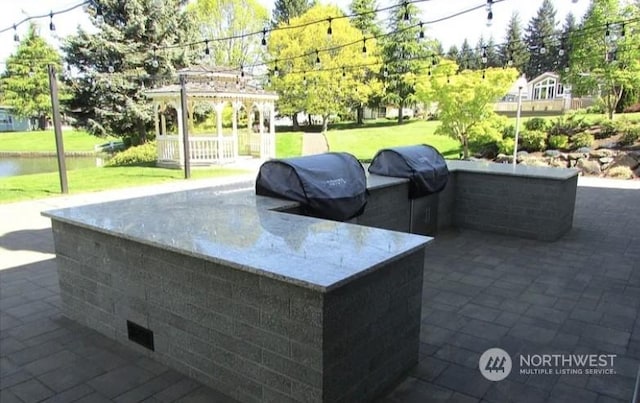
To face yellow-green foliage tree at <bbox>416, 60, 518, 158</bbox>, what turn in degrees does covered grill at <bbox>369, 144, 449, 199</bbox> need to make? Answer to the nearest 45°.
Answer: approximately 135° to its left

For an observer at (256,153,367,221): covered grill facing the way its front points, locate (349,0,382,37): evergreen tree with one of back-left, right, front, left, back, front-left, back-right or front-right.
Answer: back-left

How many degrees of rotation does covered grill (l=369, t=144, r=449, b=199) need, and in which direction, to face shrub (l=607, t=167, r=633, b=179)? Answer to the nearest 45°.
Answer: approximately 90° to its left

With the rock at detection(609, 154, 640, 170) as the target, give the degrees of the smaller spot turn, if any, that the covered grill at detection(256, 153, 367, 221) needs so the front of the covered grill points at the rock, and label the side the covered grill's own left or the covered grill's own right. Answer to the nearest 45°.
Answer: approximately 90° to the covered grill's own left

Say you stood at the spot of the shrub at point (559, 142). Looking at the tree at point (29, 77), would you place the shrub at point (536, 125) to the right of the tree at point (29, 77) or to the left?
right

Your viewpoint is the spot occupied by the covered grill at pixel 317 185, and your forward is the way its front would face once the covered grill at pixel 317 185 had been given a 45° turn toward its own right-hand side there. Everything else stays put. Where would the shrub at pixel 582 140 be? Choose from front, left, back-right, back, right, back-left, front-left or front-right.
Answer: back-left

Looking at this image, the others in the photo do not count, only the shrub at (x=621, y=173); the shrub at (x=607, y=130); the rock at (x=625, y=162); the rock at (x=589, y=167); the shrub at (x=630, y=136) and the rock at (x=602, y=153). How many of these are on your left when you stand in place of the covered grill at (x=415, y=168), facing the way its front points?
6

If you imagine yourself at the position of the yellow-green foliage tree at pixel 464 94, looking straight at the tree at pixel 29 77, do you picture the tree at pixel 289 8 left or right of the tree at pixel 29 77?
right

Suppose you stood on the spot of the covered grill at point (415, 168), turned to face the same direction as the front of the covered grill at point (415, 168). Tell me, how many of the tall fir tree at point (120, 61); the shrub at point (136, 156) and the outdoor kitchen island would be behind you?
2

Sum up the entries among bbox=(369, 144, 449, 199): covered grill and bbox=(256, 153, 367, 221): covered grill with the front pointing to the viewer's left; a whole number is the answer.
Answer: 0

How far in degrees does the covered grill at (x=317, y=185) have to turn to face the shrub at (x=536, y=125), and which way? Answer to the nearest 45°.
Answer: approximately 90° to its left

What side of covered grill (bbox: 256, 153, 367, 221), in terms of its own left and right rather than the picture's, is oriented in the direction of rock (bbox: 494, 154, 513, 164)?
left

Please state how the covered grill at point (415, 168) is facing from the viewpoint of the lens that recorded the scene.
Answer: facing the viewer and to the right of the viewer

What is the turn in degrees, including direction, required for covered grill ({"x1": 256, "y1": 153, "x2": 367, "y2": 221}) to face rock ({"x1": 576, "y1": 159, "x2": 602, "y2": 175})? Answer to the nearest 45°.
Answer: approximately 90° to its left

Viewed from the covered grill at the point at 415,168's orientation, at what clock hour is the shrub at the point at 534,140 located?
The shrub is roughly at 8 o'clock from the covered grill.
